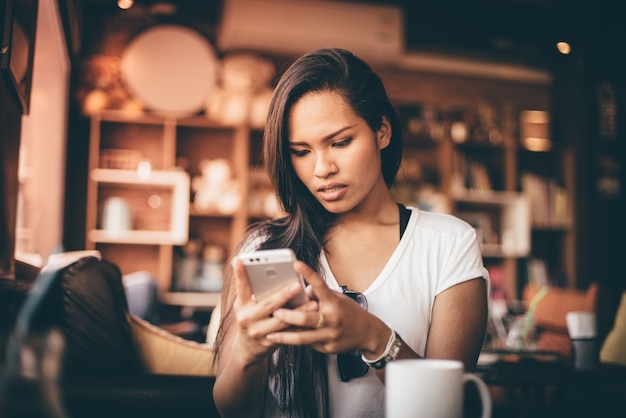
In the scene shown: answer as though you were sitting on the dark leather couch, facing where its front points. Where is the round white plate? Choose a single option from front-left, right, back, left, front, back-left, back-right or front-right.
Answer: left

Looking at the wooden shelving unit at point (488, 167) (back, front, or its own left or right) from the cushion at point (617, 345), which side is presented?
front

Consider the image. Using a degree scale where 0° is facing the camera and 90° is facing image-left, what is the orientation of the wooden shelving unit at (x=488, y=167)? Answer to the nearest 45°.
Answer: approximately 0°

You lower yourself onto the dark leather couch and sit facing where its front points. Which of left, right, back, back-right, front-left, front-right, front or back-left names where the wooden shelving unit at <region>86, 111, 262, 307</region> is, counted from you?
left

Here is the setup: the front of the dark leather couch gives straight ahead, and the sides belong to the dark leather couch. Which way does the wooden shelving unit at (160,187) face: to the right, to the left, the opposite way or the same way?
to the right

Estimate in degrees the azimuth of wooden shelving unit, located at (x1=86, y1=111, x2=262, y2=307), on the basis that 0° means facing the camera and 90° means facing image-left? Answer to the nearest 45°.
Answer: approximately 0°

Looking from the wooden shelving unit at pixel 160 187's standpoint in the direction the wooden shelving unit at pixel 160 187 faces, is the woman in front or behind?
in front

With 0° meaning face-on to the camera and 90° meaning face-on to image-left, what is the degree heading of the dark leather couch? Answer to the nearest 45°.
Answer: approximately 270°

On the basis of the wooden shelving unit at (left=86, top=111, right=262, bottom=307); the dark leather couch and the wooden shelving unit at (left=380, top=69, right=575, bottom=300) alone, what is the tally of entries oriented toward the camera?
2

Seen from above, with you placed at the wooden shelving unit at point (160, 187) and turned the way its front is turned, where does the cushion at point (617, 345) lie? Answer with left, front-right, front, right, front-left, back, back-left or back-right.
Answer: front-left
